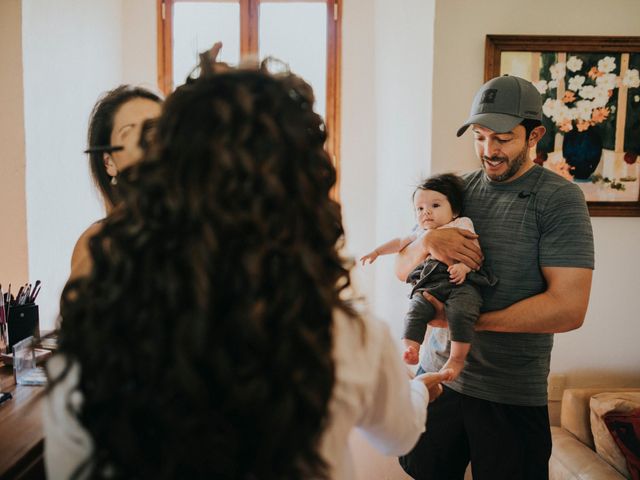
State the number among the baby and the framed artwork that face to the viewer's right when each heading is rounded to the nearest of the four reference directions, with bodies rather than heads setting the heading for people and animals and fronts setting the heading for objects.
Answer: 0

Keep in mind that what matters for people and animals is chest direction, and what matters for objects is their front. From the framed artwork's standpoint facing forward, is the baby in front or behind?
in front

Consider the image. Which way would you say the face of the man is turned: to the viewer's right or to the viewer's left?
to the viewer's left

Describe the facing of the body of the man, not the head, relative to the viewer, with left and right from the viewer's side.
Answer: facing the viewer and to the left of the viewer

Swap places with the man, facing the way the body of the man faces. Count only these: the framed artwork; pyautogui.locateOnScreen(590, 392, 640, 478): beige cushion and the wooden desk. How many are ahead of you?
1

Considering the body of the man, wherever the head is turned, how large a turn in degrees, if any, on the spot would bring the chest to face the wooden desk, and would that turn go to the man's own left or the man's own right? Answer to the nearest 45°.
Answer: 0° — they already face it

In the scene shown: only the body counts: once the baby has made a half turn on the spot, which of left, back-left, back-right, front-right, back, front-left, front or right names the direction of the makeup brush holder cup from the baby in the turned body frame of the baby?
back-left

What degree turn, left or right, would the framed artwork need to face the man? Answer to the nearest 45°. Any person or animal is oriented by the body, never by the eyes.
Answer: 0° — it already faces them

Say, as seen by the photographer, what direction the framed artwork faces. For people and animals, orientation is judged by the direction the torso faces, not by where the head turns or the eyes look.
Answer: facing the viewer
